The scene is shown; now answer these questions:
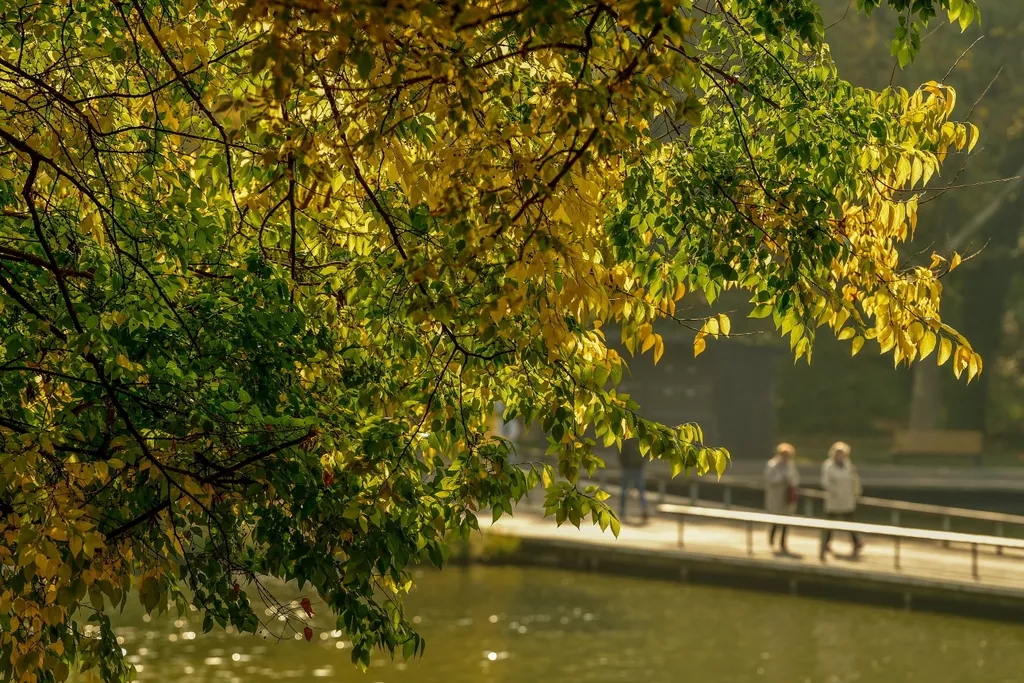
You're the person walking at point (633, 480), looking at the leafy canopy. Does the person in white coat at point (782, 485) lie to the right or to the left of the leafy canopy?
left

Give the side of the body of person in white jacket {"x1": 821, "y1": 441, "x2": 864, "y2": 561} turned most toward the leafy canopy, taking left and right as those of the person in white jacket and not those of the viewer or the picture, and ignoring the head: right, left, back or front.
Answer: front

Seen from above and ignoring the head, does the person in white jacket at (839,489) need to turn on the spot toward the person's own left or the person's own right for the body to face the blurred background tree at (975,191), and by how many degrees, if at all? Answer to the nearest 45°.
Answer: approximately 180°

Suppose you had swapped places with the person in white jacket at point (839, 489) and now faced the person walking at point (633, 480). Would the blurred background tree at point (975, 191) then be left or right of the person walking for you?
right

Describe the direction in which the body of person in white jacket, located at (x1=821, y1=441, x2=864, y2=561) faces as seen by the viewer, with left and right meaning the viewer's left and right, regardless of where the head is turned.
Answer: facing the viewer

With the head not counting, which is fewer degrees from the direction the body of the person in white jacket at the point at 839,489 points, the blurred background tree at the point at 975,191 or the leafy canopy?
the leafy canopy
